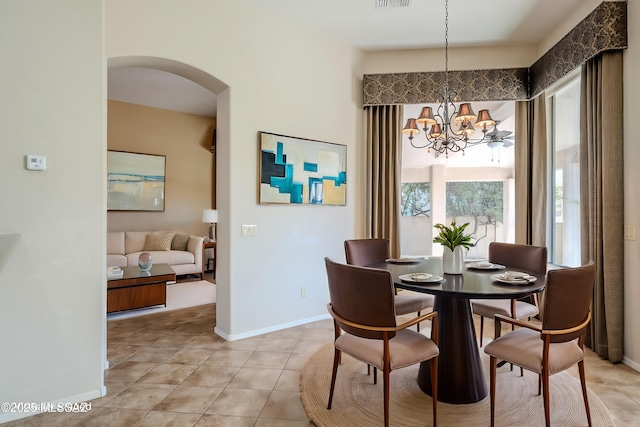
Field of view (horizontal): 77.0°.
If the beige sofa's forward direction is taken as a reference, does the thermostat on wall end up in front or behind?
in front

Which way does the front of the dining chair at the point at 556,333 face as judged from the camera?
facing away from the viewer and to the left of the viewer

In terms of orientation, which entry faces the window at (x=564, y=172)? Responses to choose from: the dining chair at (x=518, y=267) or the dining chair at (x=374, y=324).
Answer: the dining chair at (x=374, y=324)

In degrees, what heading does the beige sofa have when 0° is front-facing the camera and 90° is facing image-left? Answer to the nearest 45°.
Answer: approximately 0°

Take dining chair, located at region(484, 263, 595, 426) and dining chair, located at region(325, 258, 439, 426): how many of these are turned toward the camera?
0

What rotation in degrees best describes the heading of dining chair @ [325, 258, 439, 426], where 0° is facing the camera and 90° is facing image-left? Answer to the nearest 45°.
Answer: approximately 225°

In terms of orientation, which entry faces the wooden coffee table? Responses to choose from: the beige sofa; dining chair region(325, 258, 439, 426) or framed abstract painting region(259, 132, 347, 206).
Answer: the beige sofa

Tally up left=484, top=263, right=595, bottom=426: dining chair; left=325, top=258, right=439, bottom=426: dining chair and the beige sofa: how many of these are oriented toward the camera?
1

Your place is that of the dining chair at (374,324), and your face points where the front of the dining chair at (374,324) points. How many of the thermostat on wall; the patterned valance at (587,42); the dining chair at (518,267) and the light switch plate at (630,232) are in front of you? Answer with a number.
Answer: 3

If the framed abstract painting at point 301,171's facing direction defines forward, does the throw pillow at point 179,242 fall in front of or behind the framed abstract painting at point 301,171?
behind

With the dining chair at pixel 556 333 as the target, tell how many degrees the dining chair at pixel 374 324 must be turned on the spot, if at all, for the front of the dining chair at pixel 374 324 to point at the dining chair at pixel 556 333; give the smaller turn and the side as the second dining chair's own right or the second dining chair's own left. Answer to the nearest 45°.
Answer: approximately 45° to the second dining chair's own right

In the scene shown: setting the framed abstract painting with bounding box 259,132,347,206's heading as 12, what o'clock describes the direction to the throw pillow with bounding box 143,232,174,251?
The throw pillow is roughly at 6 o'clock from the framed abstract painting.
